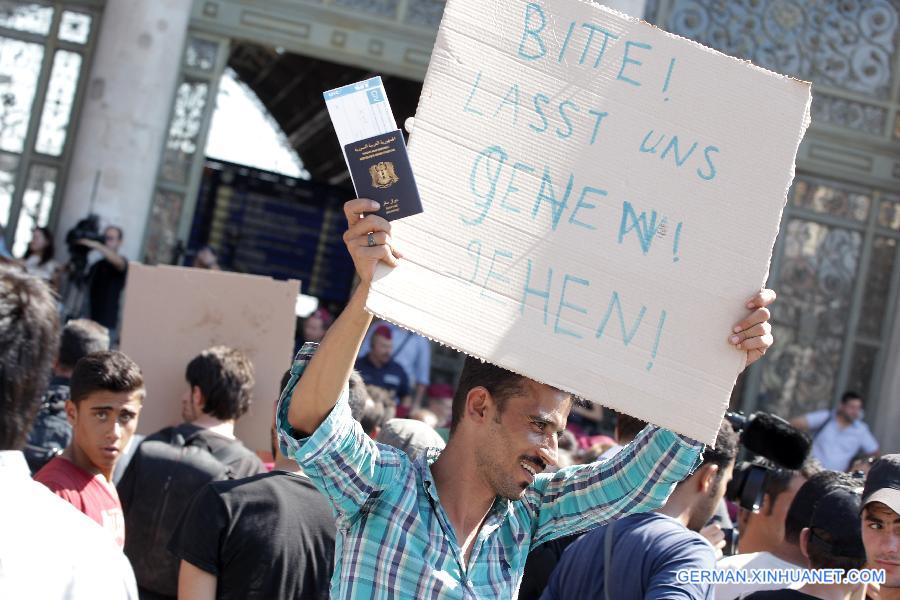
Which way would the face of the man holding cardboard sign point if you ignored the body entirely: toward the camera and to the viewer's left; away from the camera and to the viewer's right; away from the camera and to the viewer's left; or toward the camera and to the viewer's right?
toward the camera and to the viewer's right

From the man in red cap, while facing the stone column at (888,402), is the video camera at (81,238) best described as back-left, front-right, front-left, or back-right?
back-left

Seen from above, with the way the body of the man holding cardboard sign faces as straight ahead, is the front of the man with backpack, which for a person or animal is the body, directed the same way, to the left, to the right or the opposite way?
the opposite way

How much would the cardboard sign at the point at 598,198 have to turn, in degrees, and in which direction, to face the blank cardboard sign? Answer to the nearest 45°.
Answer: approximately 135° to its right

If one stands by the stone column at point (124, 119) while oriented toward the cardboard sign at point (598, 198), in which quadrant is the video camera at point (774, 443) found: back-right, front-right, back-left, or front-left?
front-left

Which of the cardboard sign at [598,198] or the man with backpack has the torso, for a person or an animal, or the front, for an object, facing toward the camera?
the cardboard sign

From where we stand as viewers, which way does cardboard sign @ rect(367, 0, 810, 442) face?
facing the viewer

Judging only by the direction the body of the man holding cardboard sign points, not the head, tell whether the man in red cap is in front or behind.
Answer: behind

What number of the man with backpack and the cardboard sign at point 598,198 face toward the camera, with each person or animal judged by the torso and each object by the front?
1

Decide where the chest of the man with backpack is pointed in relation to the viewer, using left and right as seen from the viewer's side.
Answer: facing away from the viewer and to the left of the viewer

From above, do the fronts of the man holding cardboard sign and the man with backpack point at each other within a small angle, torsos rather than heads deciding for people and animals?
no

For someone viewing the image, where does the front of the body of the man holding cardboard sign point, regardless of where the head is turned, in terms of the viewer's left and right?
facing the viewer and to the right of the viewer

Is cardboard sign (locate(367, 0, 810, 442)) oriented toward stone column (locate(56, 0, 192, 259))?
no

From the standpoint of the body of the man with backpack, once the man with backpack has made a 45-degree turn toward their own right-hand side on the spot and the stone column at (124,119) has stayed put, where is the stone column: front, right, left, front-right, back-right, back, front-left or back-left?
front

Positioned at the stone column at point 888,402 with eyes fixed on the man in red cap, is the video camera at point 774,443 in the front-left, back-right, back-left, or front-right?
front-left

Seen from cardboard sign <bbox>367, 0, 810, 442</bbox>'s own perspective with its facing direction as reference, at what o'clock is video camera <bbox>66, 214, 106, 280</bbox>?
The video camera is roughly at 5 o'clock from the cardboard sign.

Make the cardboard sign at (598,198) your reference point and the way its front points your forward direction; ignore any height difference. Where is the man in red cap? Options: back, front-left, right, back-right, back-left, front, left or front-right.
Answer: back

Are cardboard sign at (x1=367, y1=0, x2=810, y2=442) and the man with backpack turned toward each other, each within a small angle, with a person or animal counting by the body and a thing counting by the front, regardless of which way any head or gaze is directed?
no

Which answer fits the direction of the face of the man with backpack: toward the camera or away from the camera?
away from the camera
